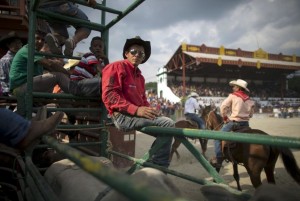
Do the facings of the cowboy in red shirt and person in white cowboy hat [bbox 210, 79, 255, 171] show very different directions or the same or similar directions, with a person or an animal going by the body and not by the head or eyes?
very different directions

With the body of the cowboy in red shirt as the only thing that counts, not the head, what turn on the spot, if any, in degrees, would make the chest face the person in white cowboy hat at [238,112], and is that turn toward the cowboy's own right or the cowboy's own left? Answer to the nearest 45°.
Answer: approximately 90° to the cowboy's own left

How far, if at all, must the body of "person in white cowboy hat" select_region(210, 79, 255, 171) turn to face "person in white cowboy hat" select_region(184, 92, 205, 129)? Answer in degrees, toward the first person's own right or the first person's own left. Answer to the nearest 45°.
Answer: approximately 45° to the first person's own right

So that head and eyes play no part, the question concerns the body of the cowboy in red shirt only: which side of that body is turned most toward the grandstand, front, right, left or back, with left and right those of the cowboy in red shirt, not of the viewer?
left

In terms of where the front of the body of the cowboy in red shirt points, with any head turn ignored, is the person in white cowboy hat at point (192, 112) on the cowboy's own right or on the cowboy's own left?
on the cowboy's own left

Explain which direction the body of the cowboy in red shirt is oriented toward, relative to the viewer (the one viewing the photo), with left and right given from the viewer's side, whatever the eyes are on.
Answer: facing the viewer and to the right of the viewer
